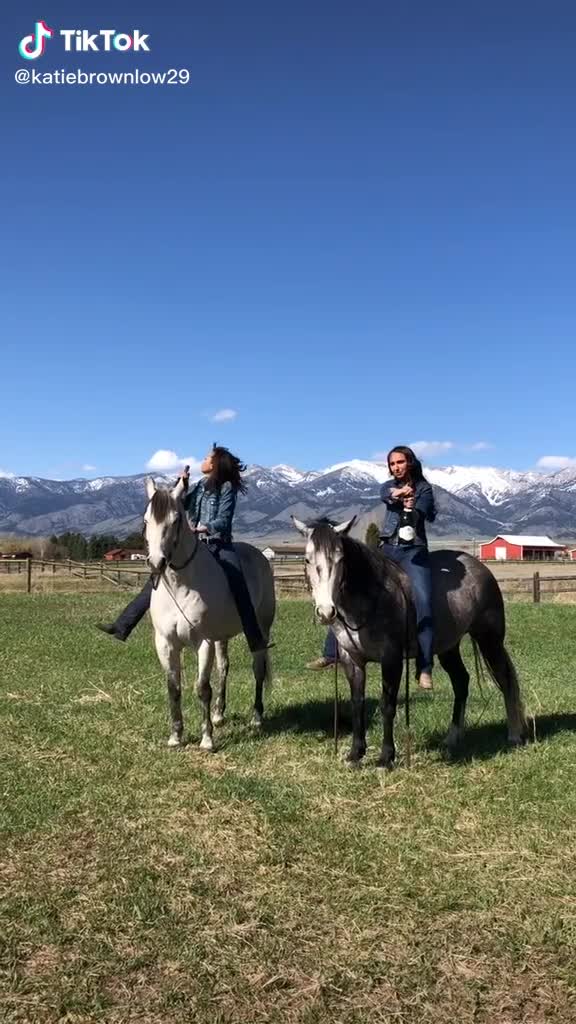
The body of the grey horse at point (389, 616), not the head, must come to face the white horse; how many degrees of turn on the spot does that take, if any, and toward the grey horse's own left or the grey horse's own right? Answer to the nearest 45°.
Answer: approximately 45° to the grey horse's own right

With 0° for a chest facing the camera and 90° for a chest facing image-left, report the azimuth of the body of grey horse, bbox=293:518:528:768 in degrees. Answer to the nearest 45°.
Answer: approximately 45°

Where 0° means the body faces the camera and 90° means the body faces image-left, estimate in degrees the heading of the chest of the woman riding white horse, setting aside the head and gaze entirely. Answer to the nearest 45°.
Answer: approximately 45°

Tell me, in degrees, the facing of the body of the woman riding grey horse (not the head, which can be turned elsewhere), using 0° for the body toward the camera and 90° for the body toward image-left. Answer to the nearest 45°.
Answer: approximately 45°

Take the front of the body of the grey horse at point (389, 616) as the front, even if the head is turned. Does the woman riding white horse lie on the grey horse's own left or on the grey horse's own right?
on the grey horse's own right

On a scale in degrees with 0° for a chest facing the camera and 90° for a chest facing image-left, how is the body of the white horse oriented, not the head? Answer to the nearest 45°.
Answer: approximately 45°
